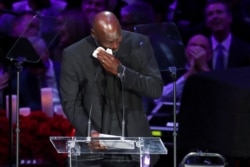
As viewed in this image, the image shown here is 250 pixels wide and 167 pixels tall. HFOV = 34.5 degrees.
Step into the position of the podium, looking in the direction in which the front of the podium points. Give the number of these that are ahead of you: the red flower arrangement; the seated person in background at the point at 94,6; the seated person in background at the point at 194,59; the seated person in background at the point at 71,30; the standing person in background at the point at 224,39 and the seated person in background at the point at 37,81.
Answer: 0

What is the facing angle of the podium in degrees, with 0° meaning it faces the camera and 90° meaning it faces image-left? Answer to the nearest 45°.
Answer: approximately 0°

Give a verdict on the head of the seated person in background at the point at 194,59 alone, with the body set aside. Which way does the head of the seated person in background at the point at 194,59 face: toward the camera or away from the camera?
toward the camera

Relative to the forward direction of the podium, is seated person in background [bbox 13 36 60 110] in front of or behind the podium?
behind

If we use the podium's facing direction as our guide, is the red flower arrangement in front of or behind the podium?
behind

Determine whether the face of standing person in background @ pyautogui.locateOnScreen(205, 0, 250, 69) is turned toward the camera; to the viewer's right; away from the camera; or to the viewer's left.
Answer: toward the camera

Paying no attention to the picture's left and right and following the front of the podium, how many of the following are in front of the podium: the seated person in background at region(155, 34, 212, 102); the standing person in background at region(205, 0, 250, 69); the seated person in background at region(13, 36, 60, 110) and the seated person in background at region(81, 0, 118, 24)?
0

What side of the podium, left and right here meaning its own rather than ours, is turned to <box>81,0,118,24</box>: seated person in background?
back
